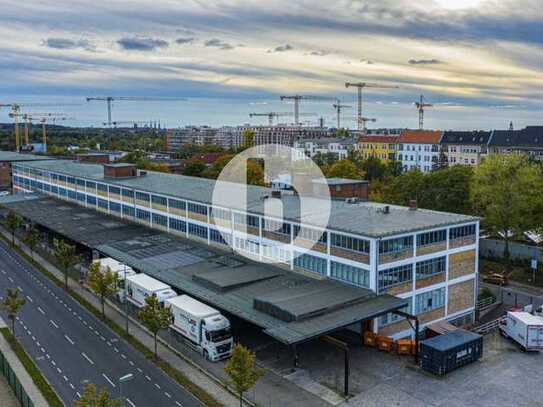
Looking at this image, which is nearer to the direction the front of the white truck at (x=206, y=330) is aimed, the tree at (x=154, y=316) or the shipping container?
the shipping container

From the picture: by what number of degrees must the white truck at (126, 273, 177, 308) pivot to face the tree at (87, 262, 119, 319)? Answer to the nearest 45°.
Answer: approximately 135° to its right

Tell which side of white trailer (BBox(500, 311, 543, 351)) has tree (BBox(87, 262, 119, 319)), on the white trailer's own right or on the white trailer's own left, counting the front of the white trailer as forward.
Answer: on the white trailer's own left

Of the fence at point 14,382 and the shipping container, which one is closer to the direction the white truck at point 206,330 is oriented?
the shipping container

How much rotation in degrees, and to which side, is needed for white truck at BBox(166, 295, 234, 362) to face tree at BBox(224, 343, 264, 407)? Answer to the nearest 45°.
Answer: approximately 45° to its right

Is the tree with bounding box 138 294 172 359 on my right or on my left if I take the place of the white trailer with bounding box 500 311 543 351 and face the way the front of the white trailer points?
on my left

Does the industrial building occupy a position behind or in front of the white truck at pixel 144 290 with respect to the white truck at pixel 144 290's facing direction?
in front

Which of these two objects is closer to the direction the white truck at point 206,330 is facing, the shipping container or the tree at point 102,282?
the shipping container

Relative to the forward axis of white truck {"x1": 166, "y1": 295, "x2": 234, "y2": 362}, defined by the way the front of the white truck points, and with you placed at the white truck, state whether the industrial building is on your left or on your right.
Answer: on your left

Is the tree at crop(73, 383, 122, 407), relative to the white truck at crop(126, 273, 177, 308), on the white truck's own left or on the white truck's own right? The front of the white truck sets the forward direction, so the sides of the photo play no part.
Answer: on the white truck's own right

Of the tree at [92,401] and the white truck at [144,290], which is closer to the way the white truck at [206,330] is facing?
the tree

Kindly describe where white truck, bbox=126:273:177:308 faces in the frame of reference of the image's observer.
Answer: facing the viewer and to the right of the viewer

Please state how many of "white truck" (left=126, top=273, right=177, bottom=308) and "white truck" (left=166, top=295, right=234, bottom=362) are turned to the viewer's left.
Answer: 0
